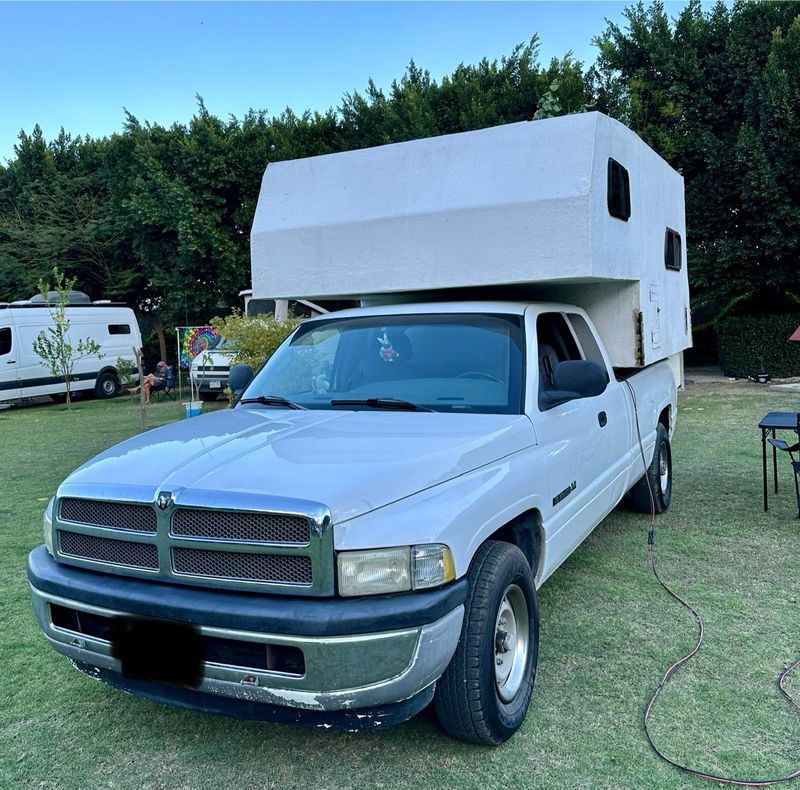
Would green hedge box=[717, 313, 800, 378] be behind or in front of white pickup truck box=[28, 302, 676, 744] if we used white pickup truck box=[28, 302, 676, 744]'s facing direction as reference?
behind

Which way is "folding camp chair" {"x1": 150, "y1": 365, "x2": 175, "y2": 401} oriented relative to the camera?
to the viewer's left

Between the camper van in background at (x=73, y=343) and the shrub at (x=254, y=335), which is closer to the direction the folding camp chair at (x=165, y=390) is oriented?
the camper van in background

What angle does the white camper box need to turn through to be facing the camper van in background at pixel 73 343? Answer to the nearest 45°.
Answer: approximately 90° to its right

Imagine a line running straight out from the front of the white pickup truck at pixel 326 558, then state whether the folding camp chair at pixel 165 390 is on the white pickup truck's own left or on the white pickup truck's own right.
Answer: on the white pickup truck's own right

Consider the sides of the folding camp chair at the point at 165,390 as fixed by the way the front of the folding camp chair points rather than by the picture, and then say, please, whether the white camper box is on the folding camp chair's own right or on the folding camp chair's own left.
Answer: on the folding camp chair's own left

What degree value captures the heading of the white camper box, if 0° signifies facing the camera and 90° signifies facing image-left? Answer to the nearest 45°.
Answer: approximately 45°
